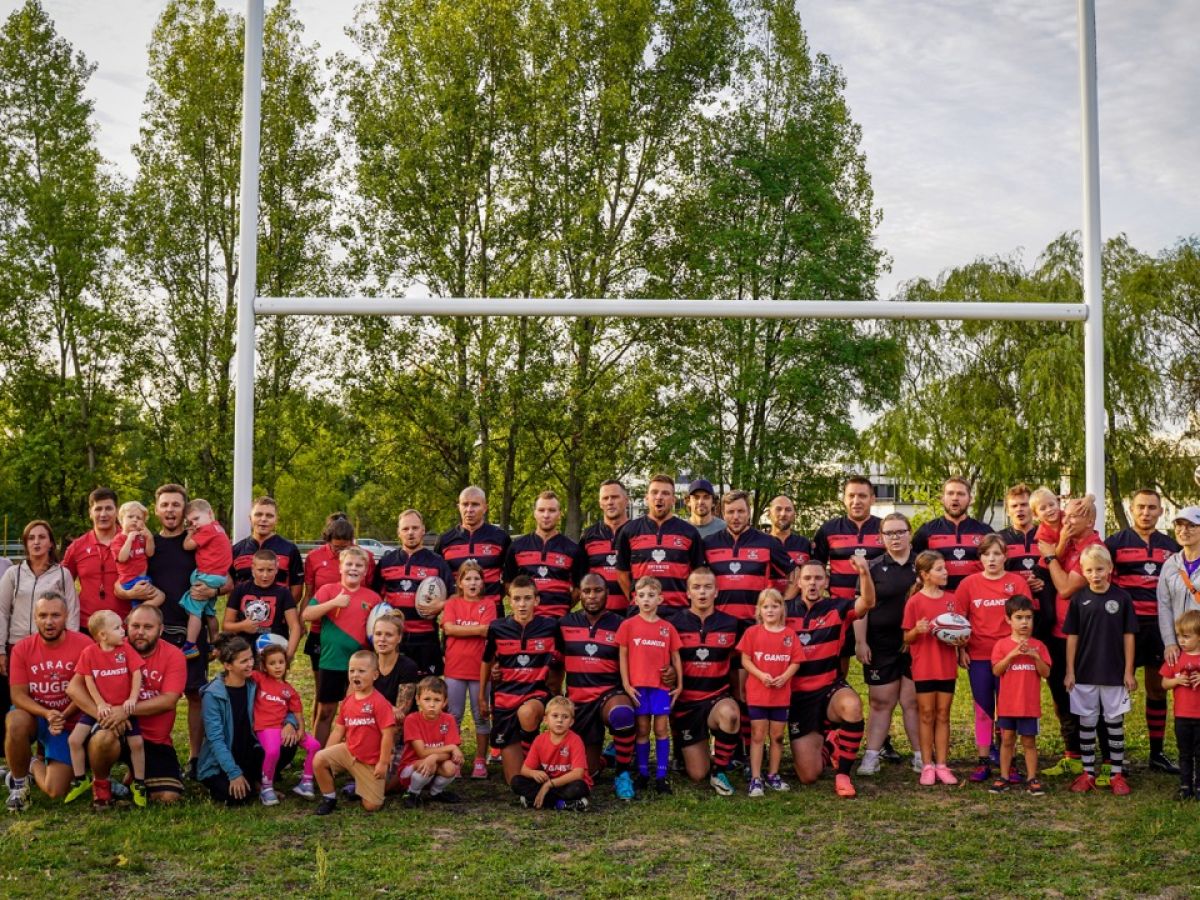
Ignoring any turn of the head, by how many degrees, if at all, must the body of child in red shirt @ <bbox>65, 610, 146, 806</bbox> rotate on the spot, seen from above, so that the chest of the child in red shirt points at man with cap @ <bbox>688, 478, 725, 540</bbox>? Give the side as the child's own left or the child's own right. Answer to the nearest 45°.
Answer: approximately 90° to the child's own left

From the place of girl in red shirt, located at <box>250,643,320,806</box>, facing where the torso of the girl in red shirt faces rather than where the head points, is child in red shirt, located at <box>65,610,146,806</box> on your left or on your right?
on your right

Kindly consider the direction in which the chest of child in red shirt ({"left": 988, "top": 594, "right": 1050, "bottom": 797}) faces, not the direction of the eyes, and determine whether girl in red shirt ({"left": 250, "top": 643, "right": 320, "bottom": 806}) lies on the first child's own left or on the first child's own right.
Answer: on the first child's own right

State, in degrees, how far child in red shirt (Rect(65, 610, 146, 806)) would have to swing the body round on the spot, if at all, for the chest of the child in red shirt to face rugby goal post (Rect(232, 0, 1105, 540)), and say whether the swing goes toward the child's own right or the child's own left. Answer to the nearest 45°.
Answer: approximately 90° to the child's own left

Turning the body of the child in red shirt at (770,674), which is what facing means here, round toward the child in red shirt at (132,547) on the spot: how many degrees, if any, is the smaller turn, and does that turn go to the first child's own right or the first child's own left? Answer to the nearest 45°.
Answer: approximately 90° to the first child's own right

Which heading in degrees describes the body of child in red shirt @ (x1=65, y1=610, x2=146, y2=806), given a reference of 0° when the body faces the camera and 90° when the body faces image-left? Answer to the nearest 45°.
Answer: approximately 0°
